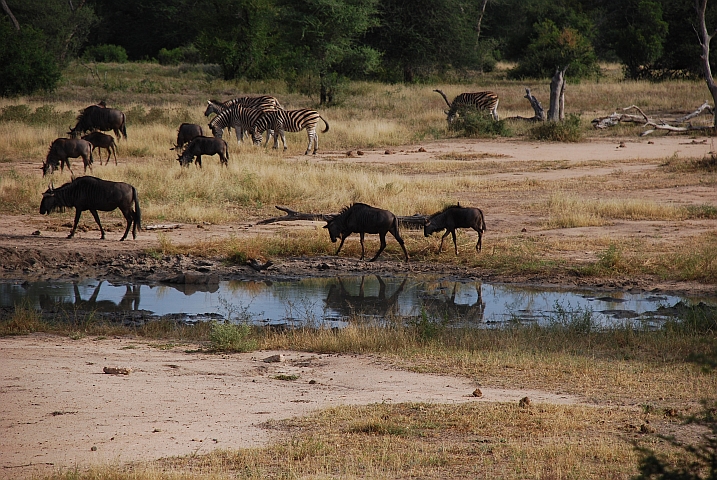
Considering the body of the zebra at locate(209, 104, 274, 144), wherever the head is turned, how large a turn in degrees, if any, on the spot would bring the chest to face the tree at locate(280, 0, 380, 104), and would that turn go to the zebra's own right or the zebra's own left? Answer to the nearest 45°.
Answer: approximately 90° to the zebra's own right

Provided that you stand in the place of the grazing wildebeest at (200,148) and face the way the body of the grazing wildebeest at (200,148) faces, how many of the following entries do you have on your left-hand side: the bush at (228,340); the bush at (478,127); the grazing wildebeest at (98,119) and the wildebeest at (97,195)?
2

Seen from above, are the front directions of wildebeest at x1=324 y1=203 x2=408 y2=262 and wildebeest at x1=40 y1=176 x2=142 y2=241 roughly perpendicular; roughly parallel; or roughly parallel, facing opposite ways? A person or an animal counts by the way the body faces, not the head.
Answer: roughly parallel

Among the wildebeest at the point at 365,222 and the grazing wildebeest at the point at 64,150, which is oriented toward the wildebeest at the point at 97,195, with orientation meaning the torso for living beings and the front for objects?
the wildebeest at the point at 365,222

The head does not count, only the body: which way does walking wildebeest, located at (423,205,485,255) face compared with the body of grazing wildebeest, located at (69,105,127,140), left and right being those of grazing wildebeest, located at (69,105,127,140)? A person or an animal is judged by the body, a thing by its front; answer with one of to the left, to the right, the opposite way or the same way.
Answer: the same way

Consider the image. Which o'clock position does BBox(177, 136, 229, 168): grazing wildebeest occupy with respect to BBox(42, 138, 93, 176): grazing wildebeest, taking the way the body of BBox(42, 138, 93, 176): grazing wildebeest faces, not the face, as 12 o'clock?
BBox(177, 136, 229, 168): grazing wildebeest is roughly at 6 o'clock from BBox(42, 138, 93, 176): grazing wildebeest.

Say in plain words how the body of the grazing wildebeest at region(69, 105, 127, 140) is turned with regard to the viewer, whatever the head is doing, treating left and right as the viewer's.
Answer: facing to the left of the viewer

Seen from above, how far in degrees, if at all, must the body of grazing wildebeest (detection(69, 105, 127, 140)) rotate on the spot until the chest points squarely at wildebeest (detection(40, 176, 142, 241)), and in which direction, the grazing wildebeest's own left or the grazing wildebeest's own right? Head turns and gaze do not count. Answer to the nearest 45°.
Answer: approximately 90° to the grazing wildebeest's own left

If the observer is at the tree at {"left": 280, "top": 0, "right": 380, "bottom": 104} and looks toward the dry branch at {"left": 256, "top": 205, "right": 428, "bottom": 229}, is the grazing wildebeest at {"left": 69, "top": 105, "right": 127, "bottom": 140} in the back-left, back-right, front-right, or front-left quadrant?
front-right

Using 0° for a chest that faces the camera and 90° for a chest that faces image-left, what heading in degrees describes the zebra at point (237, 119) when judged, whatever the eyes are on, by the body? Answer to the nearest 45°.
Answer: approximately 90°

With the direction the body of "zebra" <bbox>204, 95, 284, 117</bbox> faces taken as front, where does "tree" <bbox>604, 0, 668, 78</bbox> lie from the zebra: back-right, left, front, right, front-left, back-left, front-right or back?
back-right

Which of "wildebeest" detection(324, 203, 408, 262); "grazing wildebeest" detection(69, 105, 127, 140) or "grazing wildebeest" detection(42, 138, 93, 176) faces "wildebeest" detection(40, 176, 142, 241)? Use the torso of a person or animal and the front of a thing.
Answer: "wildebeest" detection(324, 203, 408, 262)

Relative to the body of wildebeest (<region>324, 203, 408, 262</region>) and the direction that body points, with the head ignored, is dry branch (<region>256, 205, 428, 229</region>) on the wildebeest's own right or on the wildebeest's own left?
on the wildebeest's own right

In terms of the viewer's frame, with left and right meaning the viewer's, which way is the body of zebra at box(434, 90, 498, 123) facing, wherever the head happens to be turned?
facing to the left of the viewer

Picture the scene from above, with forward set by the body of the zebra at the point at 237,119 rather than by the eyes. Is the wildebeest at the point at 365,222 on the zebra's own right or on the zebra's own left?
on the zebra's own left

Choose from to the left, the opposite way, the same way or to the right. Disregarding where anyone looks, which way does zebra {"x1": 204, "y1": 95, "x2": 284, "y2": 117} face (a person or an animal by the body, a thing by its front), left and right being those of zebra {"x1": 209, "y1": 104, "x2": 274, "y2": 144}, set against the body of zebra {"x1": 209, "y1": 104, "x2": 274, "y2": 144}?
the same way

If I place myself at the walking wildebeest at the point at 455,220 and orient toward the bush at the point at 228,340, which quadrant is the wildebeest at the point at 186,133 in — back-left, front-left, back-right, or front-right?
back-right

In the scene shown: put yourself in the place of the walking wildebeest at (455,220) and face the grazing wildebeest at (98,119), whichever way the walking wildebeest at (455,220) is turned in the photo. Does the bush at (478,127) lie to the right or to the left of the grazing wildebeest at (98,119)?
right

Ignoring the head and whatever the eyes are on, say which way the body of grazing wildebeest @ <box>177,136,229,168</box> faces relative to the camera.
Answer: to the viewer's left

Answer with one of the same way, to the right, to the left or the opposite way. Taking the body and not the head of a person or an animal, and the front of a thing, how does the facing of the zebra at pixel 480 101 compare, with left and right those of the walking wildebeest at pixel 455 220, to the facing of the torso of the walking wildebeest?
the same way

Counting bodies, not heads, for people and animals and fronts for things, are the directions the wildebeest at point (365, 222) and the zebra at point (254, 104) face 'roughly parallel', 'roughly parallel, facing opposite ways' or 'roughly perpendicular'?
roughly parallel

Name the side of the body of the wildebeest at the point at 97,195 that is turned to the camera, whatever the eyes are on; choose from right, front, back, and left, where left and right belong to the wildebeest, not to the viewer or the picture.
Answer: left

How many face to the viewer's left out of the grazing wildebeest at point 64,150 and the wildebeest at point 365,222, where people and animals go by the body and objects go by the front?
2

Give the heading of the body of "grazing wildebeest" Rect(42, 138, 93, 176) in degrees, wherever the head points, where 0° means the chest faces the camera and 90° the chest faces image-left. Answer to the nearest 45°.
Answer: approximately 90°
